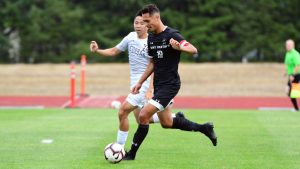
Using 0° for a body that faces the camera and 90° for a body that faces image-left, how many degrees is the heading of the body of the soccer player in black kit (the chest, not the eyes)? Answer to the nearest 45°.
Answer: approximately 45°
